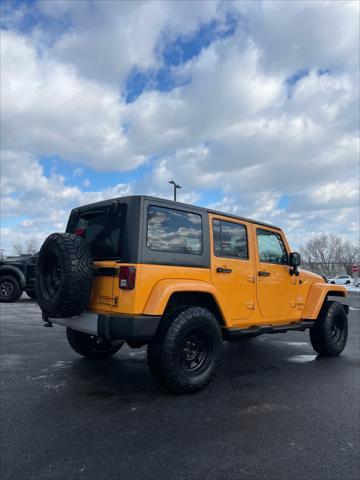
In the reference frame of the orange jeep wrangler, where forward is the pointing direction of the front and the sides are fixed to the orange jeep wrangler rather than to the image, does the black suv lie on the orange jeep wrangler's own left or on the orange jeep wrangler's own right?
on the orange jeep wrangler's own left

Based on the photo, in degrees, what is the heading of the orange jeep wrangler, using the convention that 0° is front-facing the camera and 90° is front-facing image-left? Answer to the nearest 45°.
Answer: approximately 225°
